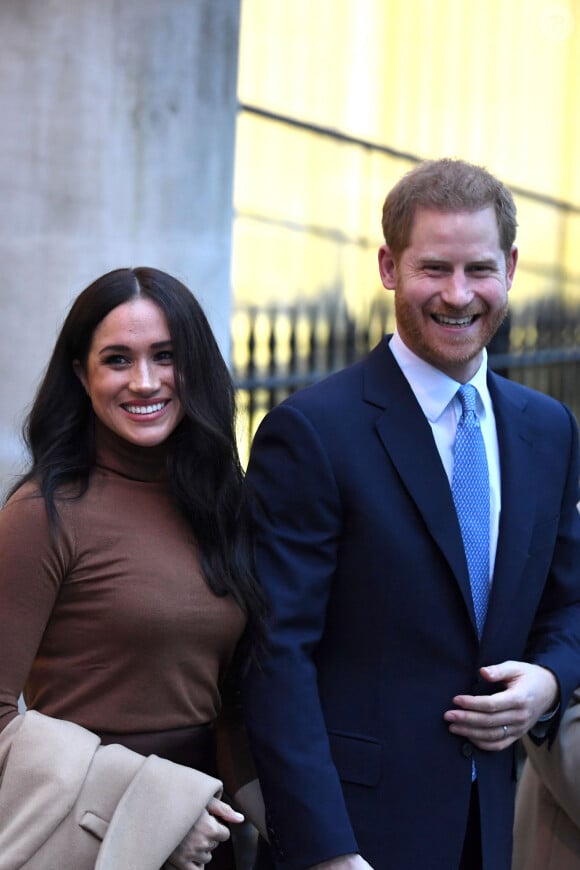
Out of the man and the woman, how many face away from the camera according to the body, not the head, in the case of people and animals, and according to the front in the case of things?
0

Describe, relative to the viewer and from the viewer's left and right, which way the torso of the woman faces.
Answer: facing the viewer and to the right of the viewer

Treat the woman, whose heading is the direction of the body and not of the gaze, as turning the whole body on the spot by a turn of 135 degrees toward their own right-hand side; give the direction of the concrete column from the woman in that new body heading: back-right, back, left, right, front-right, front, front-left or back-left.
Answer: right
